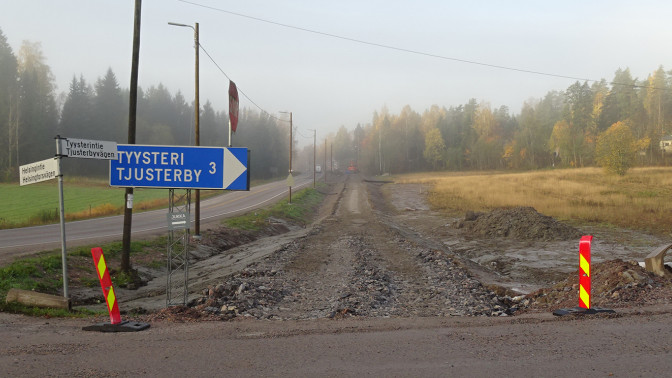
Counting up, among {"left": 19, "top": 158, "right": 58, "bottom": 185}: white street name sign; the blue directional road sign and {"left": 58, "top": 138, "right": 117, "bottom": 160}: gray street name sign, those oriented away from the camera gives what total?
0

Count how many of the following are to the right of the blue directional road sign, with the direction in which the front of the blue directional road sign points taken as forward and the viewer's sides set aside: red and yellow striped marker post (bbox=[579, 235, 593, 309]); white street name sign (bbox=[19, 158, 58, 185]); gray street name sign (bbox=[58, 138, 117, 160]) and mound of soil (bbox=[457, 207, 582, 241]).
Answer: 2

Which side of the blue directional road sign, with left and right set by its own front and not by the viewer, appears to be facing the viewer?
front

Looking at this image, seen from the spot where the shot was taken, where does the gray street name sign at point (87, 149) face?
facing the viewer and to the right of the viewer

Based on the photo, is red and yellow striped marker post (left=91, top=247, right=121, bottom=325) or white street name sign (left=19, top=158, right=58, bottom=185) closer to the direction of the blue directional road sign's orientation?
the red and yellow striped marker post

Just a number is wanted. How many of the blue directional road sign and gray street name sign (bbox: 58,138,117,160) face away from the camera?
0

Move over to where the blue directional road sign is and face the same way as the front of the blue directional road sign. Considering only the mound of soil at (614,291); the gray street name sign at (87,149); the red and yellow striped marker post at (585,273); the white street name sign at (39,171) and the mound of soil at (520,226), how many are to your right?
2

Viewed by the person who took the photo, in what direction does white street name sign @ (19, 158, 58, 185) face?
facing the viewer and to the left of the viewer

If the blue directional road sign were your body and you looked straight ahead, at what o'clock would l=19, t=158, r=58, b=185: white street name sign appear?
The white street name sign is roughly at 3 o'clock from the blue directional road sign.

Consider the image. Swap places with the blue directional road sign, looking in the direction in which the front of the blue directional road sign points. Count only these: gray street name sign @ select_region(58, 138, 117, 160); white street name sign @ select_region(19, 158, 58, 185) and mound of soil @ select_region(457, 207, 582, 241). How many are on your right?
2
